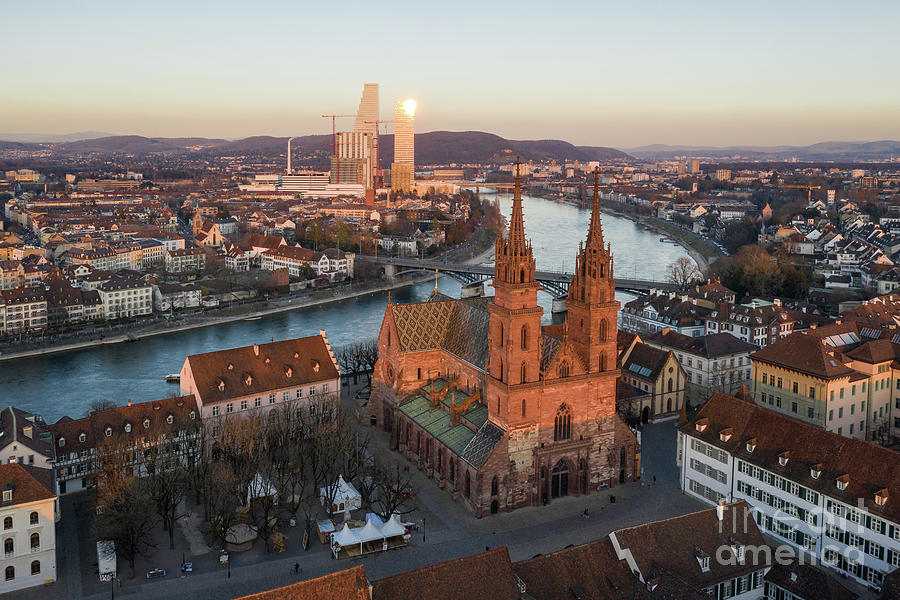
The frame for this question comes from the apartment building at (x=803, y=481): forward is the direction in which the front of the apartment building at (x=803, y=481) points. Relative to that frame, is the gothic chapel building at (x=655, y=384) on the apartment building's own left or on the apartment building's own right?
on the apartment building's own right

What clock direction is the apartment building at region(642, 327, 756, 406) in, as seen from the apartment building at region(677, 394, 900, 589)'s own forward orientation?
the apartment building at region(642, 327, 756, 406) is roughly at 4 o'clock from the apartment building at region(677, 394, 900, 589).

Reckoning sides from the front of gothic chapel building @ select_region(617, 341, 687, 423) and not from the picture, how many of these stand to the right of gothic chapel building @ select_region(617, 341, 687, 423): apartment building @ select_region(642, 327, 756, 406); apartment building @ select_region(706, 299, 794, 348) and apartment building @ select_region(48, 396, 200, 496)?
1

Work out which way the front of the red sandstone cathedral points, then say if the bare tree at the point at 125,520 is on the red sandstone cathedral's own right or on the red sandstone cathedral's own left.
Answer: on the red sandstone cathedral's own right

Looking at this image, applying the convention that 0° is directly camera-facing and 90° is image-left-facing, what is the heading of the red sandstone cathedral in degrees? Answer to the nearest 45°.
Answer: approximately 315°

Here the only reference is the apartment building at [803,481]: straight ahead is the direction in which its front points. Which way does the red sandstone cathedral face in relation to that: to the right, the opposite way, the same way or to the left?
to the left

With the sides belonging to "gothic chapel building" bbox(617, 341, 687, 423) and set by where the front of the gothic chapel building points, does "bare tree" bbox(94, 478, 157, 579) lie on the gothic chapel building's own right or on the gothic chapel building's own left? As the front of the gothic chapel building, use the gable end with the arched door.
on the gothic chapel building's own right

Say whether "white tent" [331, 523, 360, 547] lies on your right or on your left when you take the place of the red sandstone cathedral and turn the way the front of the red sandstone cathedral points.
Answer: on your right

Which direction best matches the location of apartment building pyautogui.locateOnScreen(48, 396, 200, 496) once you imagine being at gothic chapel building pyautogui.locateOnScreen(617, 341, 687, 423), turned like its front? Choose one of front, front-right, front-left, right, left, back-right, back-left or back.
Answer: right

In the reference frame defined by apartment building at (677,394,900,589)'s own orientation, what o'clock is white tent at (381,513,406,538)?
The white tent is roughly at 1 o'clock from the apartment building.
